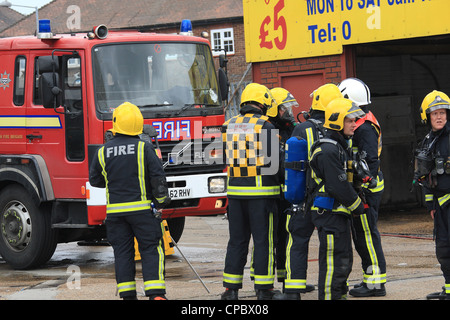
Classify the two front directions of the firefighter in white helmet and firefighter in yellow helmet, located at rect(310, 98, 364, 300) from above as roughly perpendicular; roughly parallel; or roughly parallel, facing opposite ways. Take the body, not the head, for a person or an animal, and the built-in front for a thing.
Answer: roughly parallel, facing opposite ways

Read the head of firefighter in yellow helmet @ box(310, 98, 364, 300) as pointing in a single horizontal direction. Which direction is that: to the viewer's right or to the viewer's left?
to the viewer's right

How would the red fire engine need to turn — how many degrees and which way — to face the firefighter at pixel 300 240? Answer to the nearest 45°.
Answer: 0° — it already faces them

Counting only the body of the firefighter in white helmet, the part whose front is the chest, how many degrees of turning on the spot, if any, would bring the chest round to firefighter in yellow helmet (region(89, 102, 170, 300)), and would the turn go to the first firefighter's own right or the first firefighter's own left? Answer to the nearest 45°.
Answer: approximately 45° to the first firefighter's own left

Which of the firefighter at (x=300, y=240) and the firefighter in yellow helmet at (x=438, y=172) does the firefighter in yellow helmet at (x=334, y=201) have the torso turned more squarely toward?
the firefighter in yellow helmet

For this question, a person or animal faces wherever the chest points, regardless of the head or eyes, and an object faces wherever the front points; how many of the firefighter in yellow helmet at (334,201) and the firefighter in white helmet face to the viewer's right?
1

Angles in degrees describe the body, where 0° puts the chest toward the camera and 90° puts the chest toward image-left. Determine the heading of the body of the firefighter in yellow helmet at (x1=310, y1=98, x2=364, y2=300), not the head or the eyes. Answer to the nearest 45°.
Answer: approximately 270°

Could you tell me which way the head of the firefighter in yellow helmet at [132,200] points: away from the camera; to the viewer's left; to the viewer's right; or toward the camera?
away from the camera

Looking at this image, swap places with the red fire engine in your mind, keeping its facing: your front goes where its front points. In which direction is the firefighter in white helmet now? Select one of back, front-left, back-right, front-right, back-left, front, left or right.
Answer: front

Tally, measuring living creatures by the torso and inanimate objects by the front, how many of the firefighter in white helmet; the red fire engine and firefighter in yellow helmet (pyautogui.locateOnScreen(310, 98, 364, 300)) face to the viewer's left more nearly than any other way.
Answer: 1

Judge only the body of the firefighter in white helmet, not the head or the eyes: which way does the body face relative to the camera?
to the viewer's left

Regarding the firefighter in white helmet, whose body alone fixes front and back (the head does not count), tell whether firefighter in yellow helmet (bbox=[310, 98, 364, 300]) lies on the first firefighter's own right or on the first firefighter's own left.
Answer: on the first firefighter's own left

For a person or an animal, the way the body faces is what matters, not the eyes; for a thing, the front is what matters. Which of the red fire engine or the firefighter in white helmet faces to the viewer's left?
the firefighter in white helmet

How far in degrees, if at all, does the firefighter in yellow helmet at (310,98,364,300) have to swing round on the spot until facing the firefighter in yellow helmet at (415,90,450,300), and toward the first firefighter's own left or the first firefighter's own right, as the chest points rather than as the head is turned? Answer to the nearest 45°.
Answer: approximately 45° to the first firefighter's own left
